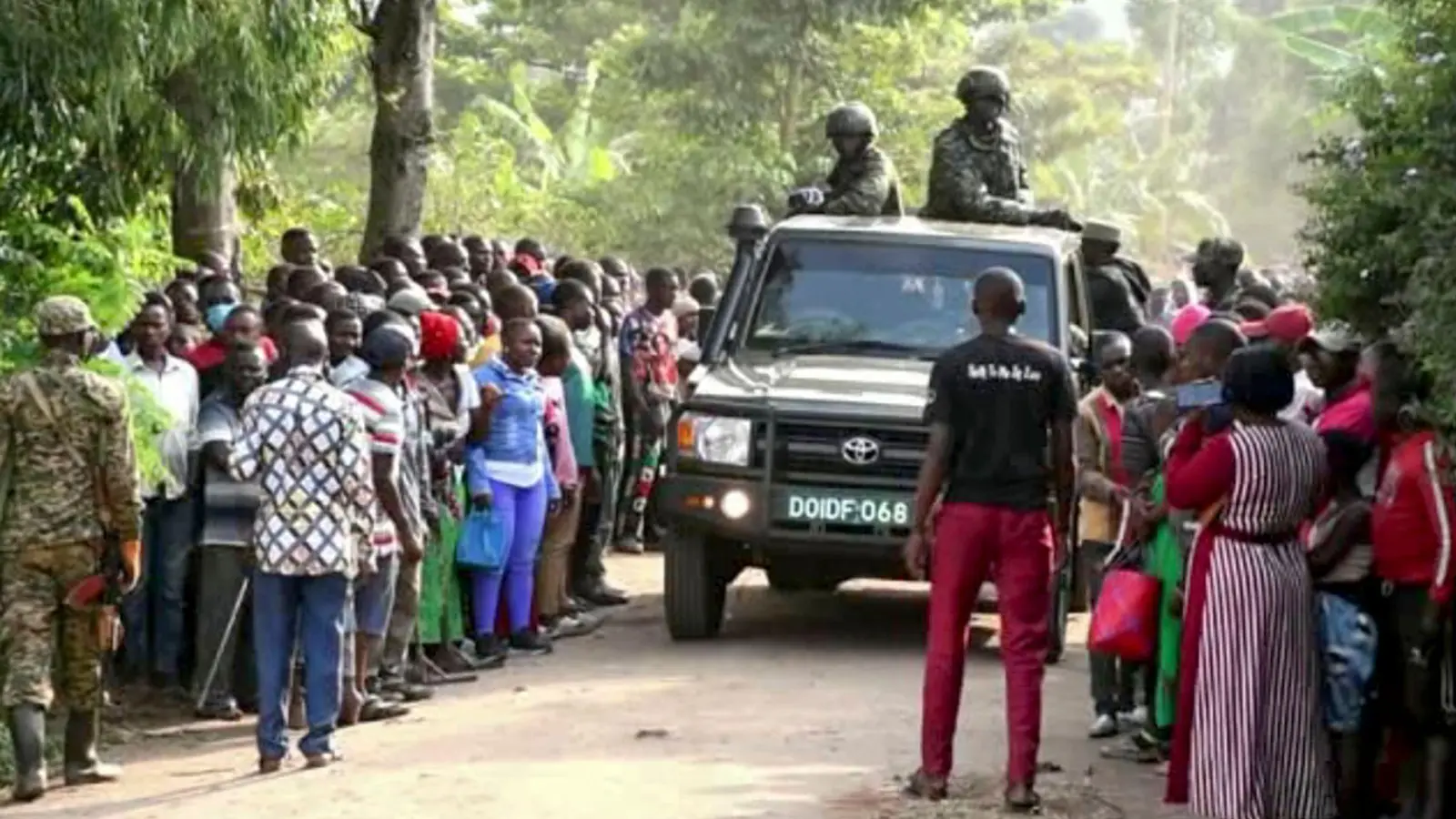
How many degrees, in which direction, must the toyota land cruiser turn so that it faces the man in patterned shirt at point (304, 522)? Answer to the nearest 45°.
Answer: approximately 45° to its right

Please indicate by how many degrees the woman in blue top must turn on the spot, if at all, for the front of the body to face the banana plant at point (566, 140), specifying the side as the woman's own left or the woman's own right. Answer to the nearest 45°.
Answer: approximately 135° to the woman's own left

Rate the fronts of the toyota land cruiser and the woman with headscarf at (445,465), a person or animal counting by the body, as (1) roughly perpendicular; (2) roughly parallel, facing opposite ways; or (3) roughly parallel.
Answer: roughly perpendicular

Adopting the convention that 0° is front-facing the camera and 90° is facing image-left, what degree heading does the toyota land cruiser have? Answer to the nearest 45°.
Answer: approximately 0°

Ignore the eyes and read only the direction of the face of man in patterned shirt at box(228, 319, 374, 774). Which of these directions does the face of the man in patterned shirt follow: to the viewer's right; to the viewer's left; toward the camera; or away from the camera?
away from the camera

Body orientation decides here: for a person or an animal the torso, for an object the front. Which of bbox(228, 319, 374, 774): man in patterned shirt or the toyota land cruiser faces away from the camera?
the man in patterned shirt

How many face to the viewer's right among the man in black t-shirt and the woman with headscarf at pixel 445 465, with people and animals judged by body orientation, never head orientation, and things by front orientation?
1

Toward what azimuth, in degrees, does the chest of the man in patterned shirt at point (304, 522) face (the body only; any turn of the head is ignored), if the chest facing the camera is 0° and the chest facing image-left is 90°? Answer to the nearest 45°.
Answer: approximately 180°

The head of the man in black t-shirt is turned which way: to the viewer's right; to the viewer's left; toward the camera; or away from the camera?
away from the camera

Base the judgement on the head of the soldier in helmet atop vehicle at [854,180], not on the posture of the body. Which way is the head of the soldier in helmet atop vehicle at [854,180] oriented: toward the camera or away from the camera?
toward the camera

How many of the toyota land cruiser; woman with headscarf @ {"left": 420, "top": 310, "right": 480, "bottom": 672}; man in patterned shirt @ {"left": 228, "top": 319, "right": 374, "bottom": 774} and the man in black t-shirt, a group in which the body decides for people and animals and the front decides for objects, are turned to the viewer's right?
1

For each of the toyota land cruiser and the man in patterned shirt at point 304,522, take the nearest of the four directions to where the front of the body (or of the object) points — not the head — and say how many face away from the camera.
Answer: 1

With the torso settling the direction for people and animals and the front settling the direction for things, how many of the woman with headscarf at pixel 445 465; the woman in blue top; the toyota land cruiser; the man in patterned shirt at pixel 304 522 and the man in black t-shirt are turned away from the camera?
2

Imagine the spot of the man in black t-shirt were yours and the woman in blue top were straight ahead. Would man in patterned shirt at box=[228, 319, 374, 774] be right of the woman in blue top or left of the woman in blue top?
left

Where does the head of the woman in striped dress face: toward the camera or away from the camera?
away from the camera

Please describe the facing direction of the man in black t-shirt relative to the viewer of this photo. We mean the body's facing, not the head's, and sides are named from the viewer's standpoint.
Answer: facing away from the viewer

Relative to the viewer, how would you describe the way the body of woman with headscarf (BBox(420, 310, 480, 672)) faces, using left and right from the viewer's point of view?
facing to the right of the viewer

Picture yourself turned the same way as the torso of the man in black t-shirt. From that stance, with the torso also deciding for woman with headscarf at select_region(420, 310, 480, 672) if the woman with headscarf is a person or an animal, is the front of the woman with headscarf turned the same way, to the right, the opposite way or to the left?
to the right
